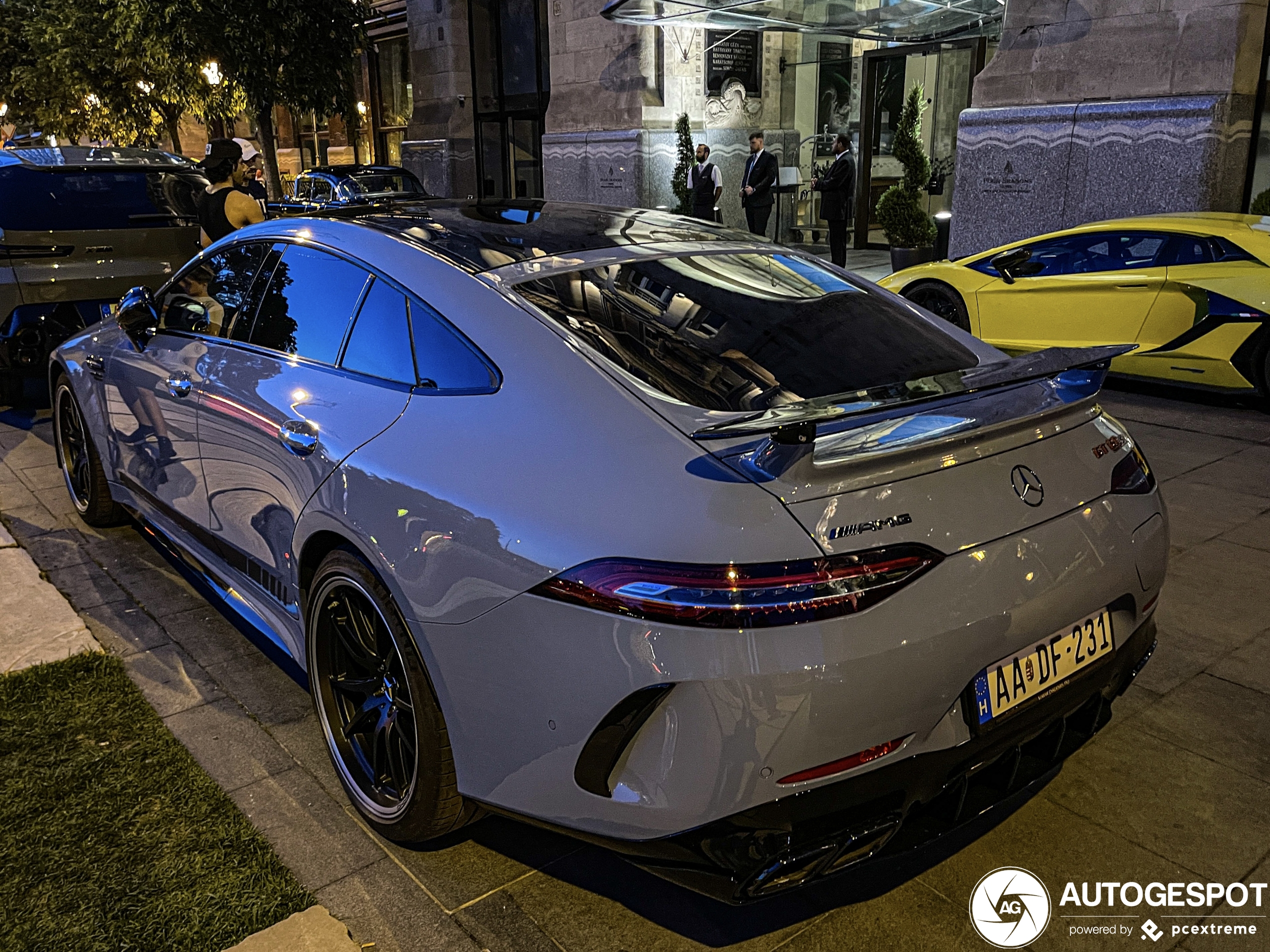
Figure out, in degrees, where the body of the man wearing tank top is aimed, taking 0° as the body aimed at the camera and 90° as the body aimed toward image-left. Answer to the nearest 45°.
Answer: approximately 225°

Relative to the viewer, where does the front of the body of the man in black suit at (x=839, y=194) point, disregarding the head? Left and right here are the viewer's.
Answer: facing to the left of the viewer

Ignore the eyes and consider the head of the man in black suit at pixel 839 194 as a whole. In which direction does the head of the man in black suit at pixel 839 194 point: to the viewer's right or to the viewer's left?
to the viewer's left

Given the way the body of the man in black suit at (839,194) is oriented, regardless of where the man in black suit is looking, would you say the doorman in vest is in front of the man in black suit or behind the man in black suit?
in front

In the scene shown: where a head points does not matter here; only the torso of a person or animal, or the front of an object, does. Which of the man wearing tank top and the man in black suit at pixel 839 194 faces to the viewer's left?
the man in black suit

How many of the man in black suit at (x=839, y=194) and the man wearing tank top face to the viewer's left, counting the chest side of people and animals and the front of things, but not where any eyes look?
1

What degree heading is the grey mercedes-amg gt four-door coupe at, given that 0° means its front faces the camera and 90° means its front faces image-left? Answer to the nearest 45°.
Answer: approximately 135°

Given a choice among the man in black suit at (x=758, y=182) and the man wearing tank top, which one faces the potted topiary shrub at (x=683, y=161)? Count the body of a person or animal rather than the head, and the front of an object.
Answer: the man wearing tank top

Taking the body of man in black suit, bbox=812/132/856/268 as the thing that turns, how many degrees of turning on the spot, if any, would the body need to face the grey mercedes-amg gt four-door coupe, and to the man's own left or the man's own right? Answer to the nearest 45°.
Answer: approximately 90° to the man's own left

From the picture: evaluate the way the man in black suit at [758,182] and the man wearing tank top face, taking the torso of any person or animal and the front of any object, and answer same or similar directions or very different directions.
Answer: very different directions

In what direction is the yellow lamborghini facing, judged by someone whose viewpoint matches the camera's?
facing away from the viewer and to the left of the viewer

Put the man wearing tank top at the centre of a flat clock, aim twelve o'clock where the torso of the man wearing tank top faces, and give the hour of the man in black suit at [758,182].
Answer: The man in black suit is roughly at 12 o'clock from the man wearing tank top.
